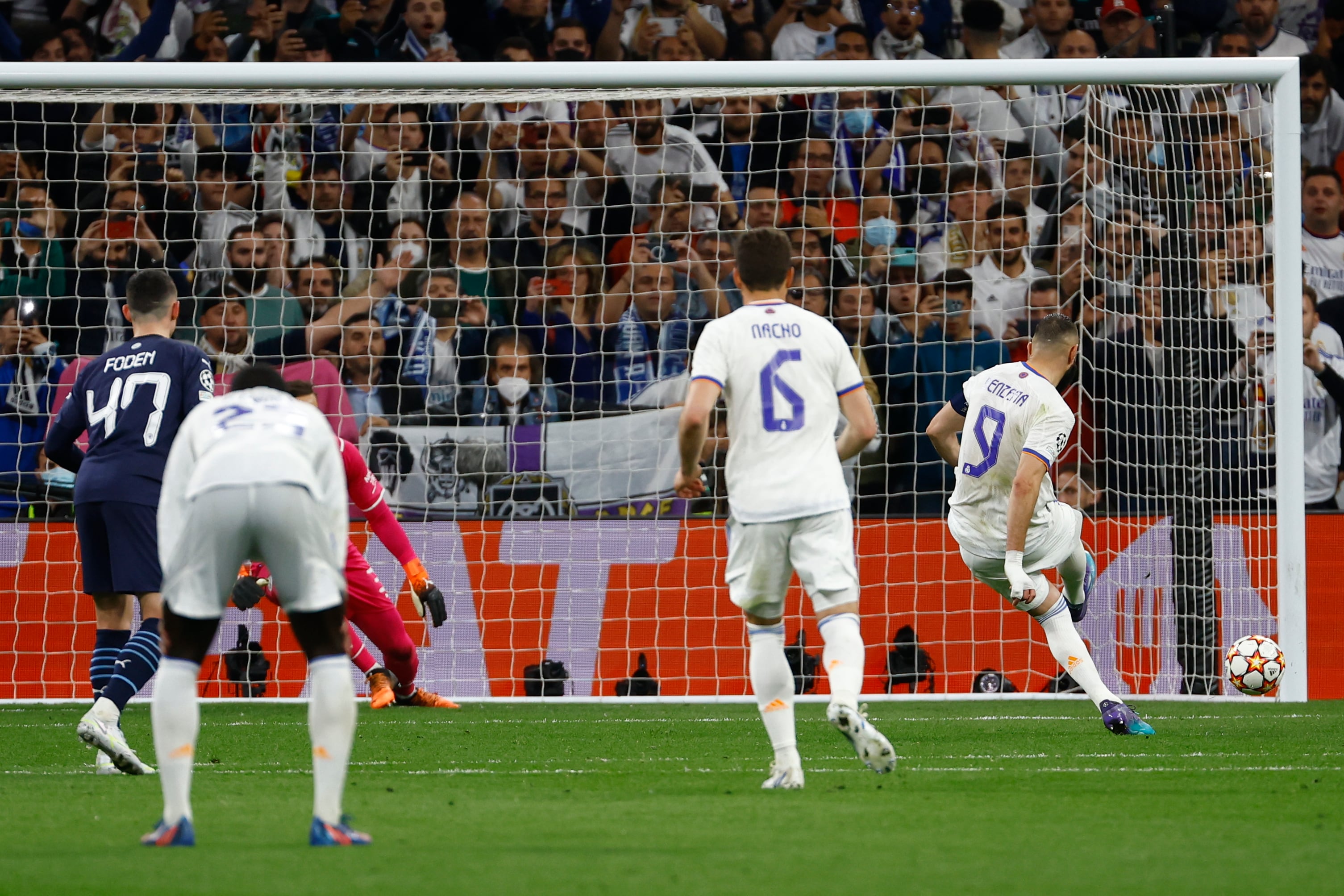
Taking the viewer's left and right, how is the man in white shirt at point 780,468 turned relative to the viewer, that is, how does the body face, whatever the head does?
facing away from the viewer

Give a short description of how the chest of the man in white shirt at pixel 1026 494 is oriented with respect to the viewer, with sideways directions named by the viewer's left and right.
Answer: facing away from the viewer and to the right of the viewer

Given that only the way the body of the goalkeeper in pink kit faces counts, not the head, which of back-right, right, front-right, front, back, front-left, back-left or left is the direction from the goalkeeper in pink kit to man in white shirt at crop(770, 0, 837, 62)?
back-left

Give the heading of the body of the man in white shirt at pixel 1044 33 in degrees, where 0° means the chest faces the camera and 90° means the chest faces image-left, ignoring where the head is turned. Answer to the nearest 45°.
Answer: approximately 0°

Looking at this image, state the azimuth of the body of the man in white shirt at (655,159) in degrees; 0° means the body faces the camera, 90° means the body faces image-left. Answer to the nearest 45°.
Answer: approximately 0°
